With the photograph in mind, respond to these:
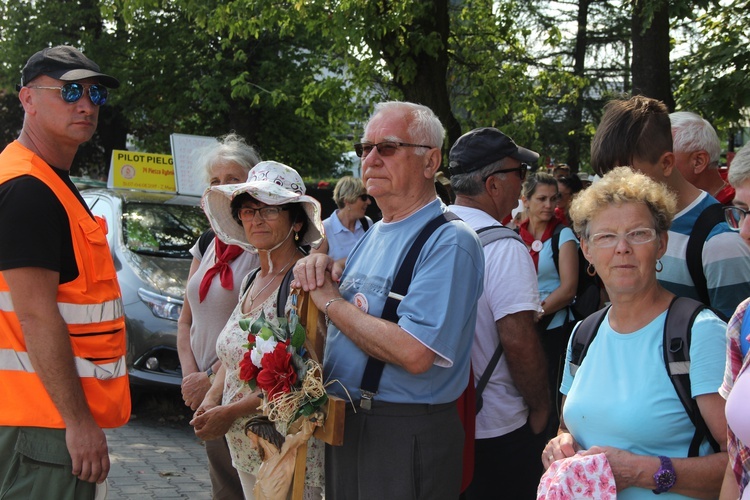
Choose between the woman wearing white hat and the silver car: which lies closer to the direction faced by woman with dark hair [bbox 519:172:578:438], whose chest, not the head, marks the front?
the woman wearing white hat

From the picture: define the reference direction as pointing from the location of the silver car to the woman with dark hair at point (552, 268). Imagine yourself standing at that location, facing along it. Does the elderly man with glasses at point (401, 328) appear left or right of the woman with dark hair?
right

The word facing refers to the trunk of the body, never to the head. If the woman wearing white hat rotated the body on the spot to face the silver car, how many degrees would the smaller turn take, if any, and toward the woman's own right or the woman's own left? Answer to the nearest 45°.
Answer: approximately 135° to the woman's own right

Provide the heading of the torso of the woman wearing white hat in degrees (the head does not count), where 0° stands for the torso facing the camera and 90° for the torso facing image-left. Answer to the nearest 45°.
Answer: approximately 45°

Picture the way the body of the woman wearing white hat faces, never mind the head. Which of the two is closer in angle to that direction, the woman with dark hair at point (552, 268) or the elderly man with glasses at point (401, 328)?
the elderly man with glasses

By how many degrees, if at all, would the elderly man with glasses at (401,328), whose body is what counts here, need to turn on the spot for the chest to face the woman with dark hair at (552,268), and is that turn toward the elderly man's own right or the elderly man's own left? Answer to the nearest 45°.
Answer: approximately 135° to the elderly man's own right

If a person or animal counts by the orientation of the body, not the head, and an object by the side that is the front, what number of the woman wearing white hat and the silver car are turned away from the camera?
0

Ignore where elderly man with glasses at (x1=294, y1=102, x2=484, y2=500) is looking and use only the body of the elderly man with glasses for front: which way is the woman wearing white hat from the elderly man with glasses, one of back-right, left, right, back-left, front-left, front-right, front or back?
right

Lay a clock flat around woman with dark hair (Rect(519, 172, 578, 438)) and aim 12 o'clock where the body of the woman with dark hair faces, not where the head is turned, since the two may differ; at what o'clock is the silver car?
The silver car is roughly at 2 o'clock from the woman with dark hair.

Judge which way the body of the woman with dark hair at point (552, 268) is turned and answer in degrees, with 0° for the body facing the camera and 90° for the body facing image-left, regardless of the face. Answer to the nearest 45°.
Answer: approximately 45°

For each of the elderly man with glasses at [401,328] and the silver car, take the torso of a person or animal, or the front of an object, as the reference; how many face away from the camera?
0

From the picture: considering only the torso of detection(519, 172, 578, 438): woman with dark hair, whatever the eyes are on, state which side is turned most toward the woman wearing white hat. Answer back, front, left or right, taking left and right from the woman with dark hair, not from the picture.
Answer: front
